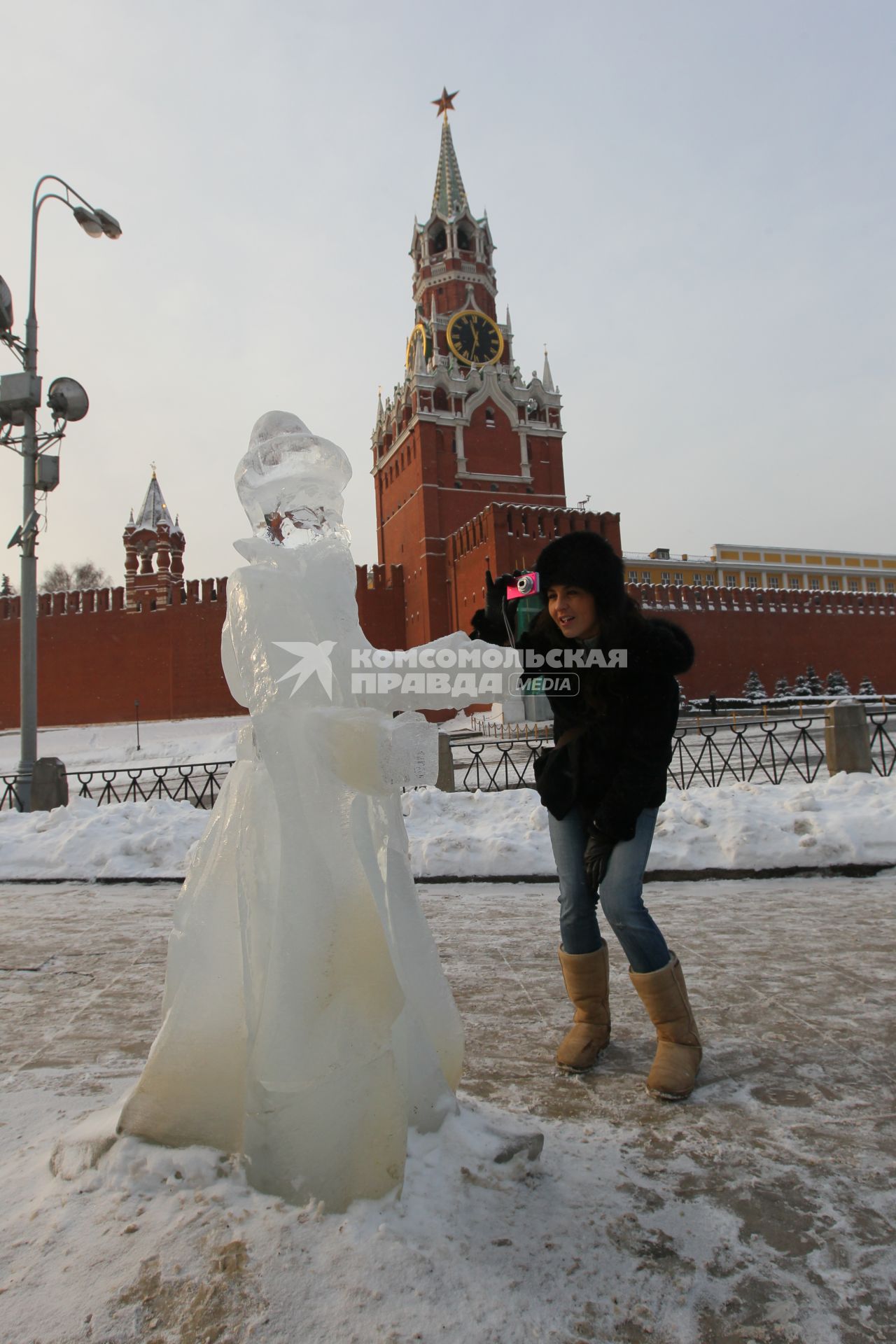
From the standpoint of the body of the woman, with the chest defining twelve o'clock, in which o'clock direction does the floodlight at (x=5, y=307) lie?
The floodlight is roughly at 3 o'clock from the woman.

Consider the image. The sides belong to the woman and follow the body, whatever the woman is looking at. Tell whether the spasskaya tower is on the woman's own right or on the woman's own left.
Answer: on the woman's own right

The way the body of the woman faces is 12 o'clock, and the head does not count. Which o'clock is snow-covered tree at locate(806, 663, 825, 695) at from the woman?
The snow-covered tree is roughly at 5 o'clock from the woman.

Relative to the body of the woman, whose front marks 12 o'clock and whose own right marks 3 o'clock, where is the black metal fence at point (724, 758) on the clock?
The black metal fence is roughly at 5 o'clock from the woman.

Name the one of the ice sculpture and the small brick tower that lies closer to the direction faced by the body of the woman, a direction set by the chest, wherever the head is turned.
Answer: the ice sculpture

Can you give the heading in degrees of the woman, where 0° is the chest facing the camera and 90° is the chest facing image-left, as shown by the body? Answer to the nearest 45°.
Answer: approximately 45°

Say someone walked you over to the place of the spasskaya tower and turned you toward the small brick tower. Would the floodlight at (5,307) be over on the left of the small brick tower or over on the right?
left

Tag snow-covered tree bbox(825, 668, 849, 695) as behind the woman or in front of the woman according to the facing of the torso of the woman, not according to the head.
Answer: behind
